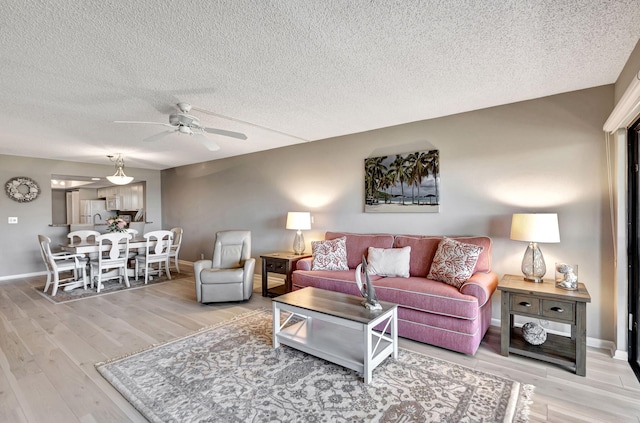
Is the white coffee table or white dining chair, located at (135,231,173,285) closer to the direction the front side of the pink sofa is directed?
the white coffee table

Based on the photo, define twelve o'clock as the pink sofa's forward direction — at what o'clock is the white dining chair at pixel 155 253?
The white dining chair is roughly at 2 o'clock from the pink sofa.

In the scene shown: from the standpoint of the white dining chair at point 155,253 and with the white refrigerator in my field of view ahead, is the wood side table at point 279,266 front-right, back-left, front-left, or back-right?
back-right

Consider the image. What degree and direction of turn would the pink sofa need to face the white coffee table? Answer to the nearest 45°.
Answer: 0° — it already faces it

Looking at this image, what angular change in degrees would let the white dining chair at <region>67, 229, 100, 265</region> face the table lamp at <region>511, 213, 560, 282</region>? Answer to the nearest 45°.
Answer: approximately 45° to its left

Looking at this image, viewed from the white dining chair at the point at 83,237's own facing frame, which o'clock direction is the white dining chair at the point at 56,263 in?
the white dining chair at the point at 56,263 is roughly at 1 o'clock from the white dining chair at the point at 83,237.

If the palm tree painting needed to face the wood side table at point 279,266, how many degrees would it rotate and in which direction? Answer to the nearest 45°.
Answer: approximately 45° to its right

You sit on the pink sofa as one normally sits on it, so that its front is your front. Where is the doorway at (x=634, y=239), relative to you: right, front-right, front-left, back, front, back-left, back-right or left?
back-left

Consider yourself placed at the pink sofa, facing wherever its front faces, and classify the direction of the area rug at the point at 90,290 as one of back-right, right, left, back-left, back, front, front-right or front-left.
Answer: front-right

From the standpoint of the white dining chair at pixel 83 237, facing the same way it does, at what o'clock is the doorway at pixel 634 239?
The doorway is roughly at 11 o'clock from the white dining chair.

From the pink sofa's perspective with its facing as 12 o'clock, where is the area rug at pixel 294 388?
The area rug is roughly at 12 o'clock from the pink sofa.

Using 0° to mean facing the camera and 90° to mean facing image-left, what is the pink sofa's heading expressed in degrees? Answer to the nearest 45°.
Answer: approximately 45°
